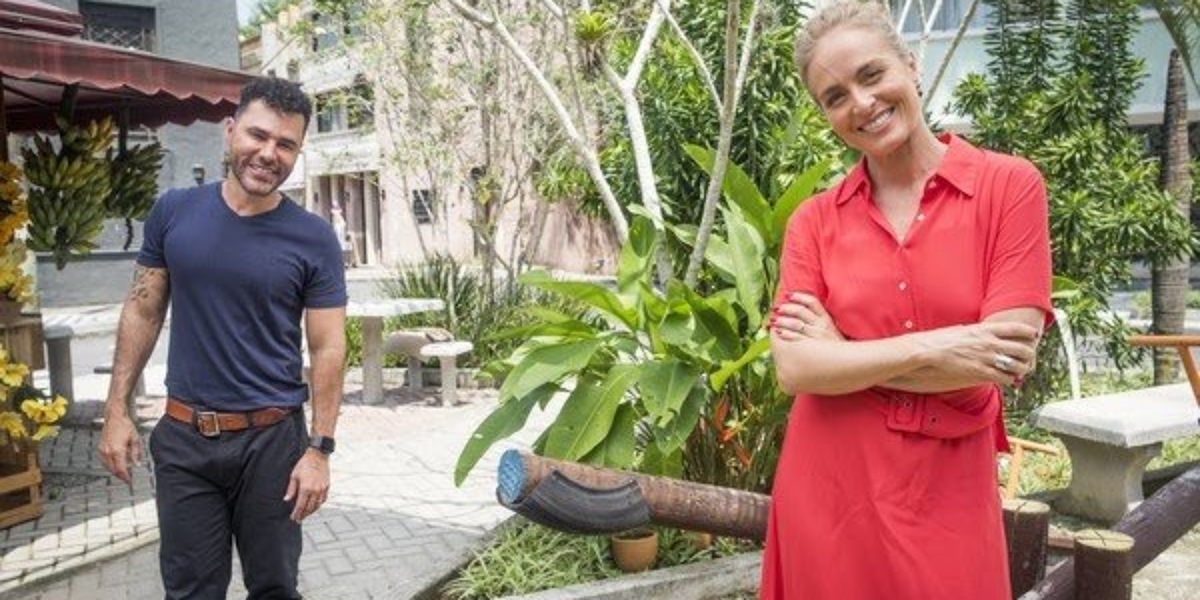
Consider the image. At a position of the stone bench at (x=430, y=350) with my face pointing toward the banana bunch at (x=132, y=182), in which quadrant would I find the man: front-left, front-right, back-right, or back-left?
front-left

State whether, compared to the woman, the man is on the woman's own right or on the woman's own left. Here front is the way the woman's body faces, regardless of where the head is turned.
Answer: on the woman's own right

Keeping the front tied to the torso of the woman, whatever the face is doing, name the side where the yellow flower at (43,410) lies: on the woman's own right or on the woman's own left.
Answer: on the woman's own right

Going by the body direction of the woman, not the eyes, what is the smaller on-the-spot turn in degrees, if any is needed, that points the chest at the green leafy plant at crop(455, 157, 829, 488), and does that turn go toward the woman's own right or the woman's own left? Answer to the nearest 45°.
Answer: approximately 135° to the woman's own right

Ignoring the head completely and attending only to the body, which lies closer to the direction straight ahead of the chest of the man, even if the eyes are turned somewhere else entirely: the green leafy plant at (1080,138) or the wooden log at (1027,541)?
the wooden log

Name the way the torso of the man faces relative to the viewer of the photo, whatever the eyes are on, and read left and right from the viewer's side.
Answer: facing the viewer

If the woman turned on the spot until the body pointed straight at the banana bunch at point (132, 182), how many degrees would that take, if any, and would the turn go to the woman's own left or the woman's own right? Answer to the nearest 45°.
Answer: approximately 135° to the woman's own right

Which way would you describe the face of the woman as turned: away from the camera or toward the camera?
toward the camera

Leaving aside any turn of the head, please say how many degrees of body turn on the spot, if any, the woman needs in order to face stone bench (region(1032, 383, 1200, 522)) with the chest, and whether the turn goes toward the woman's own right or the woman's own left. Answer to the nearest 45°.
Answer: approximately 180°

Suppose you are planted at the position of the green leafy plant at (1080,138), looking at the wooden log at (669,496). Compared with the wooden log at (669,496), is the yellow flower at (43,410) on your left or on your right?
right

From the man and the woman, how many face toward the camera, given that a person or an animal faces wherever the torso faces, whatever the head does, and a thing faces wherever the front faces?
2

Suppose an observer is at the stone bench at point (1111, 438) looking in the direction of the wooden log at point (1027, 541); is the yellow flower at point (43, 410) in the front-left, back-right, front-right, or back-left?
front-right

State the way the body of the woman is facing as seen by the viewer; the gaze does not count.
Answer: toward the camera

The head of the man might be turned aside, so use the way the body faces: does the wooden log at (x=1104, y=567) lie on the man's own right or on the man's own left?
on the man's own left

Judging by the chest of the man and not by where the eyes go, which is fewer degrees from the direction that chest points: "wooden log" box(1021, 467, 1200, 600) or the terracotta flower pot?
the wooden log
